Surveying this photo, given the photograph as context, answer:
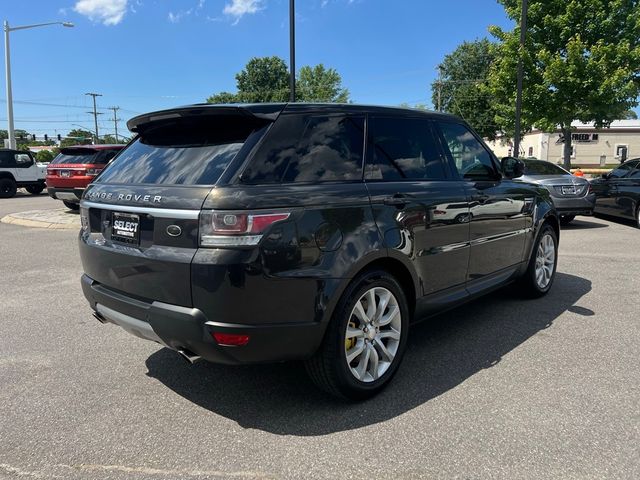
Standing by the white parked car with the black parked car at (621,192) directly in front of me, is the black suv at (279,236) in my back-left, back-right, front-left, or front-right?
front-right

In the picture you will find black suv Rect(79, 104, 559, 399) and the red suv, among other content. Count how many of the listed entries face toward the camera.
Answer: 0

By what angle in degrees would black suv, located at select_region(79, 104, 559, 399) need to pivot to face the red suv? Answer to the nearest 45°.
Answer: approximately 90° to its left

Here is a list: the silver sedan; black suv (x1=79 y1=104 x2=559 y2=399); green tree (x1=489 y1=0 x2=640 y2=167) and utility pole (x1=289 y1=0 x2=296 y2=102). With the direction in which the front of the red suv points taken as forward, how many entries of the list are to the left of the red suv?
0

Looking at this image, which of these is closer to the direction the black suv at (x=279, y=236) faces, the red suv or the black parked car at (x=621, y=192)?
the black parked car

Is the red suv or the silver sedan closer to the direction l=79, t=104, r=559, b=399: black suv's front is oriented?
the silver sedan

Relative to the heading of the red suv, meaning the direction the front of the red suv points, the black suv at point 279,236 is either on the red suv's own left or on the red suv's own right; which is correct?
on the red suv's own right

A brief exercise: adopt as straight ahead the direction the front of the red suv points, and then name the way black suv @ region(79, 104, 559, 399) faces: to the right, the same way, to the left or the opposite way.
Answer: the same way

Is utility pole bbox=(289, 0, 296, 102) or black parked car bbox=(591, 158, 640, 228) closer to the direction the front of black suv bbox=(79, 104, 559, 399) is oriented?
the black parked car

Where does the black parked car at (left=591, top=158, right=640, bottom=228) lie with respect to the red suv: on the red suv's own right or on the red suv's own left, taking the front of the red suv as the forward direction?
on the red suv's own right

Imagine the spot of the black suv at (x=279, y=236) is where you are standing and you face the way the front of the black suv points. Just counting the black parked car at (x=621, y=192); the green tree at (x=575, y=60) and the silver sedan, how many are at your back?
0

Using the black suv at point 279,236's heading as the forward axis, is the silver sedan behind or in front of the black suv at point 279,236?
in front

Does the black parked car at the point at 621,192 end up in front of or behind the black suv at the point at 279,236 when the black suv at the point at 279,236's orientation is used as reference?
in front

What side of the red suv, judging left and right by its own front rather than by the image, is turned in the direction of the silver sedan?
right

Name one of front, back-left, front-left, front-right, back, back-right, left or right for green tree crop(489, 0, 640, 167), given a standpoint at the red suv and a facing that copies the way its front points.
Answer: front-right

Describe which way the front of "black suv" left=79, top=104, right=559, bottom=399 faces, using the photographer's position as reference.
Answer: facing away from the viewer and to the right of the viewer

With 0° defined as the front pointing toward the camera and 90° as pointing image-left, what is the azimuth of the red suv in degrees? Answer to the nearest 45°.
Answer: approximately 225°

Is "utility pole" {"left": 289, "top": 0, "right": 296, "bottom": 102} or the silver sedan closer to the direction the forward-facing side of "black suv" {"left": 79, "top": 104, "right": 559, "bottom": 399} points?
the silver sedan
